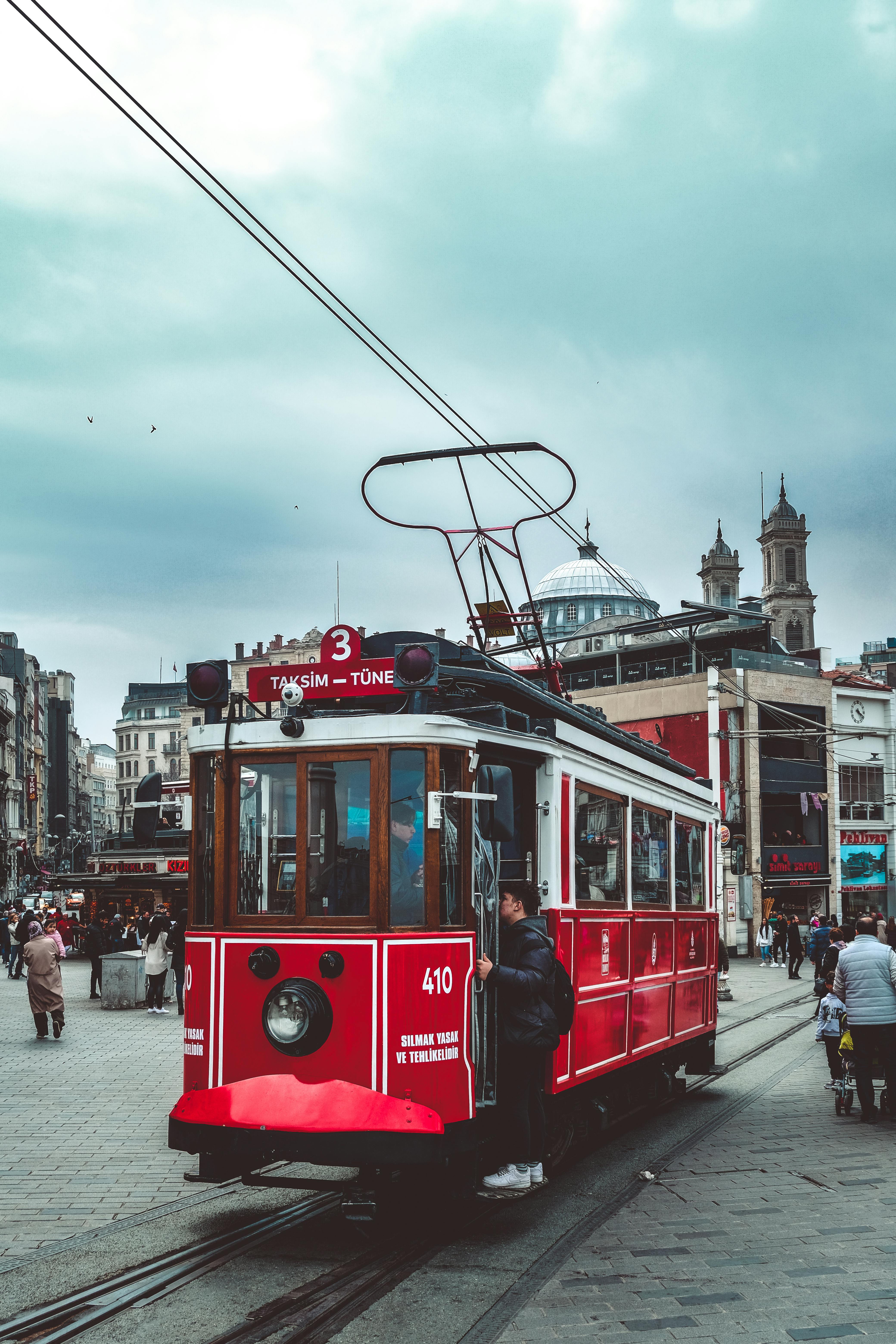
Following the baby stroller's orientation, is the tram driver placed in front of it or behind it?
behind

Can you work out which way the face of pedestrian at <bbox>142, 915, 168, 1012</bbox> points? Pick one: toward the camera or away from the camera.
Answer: away from the camera

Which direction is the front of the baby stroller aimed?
away from the camera

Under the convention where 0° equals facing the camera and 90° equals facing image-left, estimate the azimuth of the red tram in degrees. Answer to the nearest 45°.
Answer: approximately 45°

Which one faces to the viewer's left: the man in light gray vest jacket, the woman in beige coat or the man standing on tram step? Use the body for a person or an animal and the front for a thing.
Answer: the man standing on tram step

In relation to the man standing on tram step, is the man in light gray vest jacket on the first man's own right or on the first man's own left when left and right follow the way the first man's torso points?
on the first man's own right

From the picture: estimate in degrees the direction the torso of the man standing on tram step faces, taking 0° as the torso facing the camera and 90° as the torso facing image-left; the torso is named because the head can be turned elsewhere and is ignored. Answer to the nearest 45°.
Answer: approximately 90°

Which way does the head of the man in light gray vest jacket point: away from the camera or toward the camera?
away from the camera

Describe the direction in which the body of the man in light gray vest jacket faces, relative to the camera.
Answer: away from the camera

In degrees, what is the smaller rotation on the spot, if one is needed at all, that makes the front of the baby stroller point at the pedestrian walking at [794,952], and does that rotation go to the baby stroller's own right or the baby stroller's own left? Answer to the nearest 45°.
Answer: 0° — it already faces them

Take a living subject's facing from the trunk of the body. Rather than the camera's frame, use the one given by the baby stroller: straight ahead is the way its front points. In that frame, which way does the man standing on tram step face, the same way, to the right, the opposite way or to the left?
to the left
